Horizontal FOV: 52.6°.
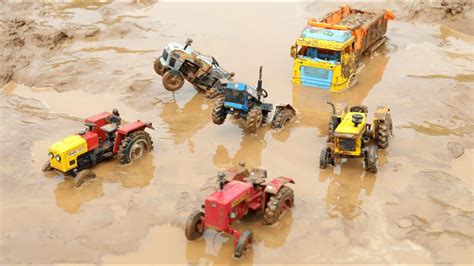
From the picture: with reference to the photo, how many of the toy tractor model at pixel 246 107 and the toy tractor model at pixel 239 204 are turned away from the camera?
0

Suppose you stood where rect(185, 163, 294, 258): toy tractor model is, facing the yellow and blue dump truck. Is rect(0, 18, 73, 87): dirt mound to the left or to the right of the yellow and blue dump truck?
left

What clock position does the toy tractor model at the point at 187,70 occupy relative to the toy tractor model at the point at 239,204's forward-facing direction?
the toy tractor model at the point at 187,70 is roughly at 4 o'clock from the toy tractor model at the point at 239,204.

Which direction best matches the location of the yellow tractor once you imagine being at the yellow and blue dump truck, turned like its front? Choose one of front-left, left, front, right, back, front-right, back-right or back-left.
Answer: front-left

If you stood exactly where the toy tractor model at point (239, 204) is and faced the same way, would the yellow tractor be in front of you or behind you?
behind

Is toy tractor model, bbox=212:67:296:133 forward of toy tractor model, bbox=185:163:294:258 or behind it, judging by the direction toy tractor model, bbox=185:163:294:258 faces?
behind
